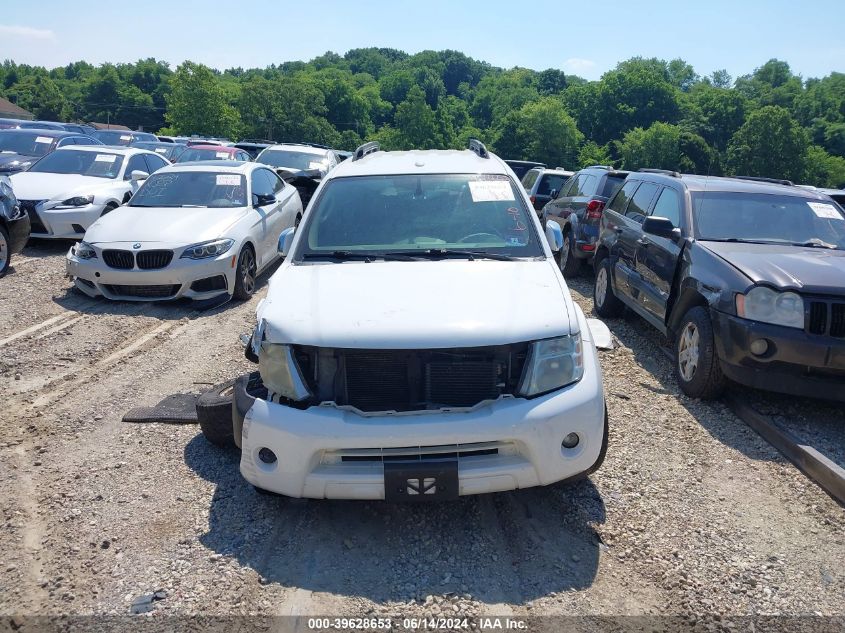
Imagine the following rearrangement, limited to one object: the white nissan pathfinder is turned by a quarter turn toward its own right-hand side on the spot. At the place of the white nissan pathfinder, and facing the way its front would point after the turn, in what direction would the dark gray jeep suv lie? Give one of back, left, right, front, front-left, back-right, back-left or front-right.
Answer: back-right

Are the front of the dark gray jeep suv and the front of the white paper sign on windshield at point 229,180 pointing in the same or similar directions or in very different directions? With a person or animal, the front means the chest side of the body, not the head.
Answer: same or similar directions

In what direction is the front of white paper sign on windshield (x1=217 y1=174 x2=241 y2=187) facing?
toward the camera

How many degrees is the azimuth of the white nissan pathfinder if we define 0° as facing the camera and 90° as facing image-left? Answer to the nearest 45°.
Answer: approximately 0°

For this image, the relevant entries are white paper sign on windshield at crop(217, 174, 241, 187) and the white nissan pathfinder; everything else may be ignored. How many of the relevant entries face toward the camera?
2

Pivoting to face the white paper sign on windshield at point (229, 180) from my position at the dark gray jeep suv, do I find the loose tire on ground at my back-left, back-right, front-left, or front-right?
front-left

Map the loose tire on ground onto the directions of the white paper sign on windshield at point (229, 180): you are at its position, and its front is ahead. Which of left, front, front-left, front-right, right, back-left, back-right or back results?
front

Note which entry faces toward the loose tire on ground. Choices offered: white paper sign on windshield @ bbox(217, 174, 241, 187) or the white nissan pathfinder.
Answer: the white paper sign on windshield

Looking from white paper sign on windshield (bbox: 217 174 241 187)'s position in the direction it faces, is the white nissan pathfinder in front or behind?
in front

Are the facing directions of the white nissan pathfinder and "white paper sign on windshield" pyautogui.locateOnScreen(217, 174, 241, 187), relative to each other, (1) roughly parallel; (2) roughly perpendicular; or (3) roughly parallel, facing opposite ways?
roughly parallel

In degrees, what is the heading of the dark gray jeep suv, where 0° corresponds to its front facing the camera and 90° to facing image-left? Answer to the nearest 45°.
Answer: approximately 315°

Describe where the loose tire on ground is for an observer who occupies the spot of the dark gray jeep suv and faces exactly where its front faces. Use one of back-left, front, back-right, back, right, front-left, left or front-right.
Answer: right
